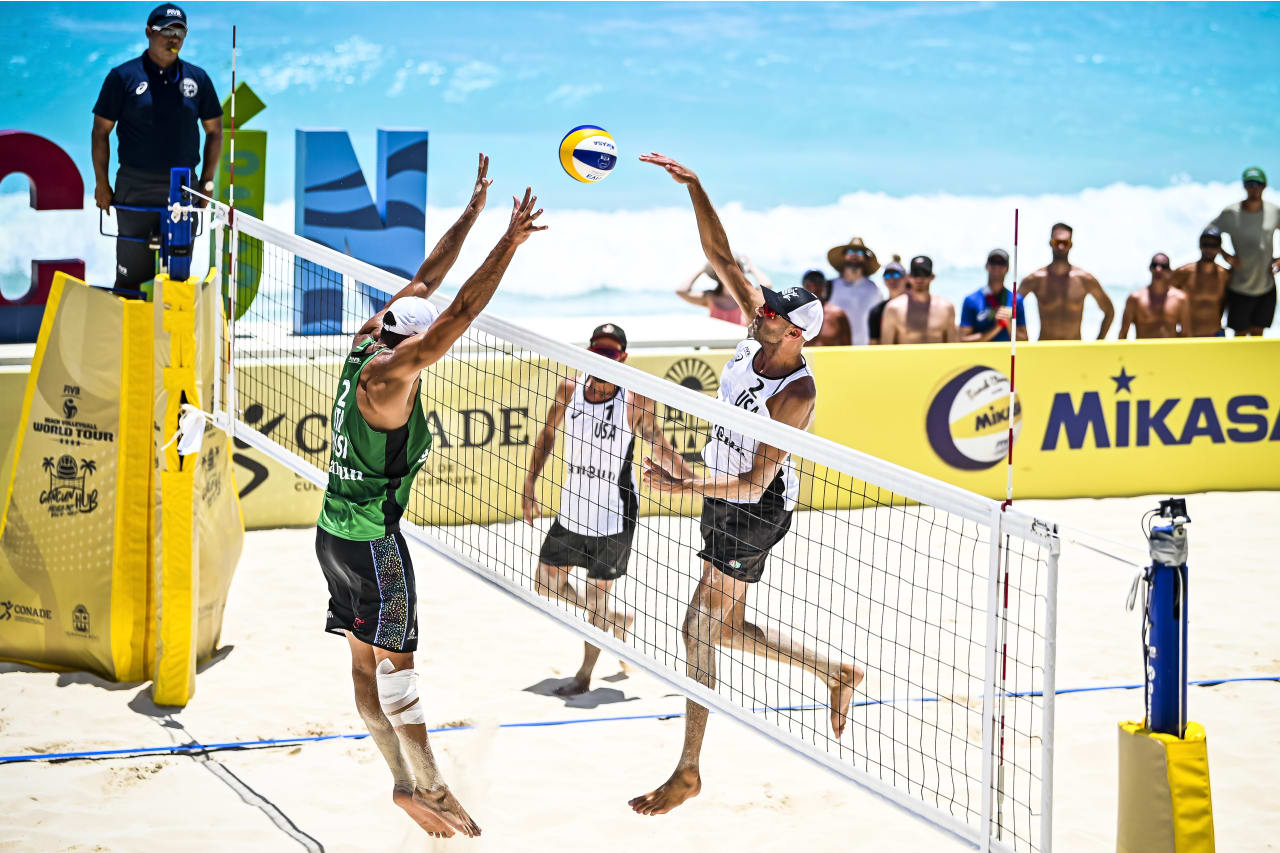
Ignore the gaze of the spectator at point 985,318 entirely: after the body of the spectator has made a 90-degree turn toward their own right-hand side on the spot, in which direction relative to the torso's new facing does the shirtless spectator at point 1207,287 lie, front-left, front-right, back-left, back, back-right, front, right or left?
back-right

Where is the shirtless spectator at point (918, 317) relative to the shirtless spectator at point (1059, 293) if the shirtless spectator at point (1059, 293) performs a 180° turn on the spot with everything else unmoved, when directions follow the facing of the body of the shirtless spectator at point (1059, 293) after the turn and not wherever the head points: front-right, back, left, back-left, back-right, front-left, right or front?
back-left

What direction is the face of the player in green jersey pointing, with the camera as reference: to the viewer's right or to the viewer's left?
to the viewer's right

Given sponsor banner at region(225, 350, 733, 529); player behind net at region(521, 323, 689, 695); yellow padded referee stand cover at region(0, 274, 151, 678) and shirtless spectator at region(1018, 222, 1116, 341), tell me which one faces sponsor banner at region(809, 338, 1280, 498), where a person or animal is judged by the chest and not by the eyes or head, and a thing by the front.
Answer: the shirtless spectator

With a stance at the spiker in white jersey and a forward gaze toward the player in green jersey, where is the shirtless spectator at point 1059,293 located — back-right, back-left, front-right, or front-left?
back-right

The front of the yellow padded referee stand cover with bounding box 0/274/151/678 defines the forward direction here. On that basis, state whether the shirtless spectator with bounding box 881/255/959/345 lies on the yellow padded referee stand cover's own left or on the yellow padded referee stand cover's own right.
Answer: on the yellow padded referee stand cover's own left

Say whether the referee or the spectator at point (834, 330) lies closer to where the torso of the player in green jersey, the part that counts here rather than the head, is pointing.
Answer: the spectator

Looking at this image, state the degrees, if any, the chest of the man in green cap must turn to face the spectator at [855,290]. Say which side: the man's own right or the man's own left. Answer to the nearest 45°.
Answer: approximately 45° to the man's own right
